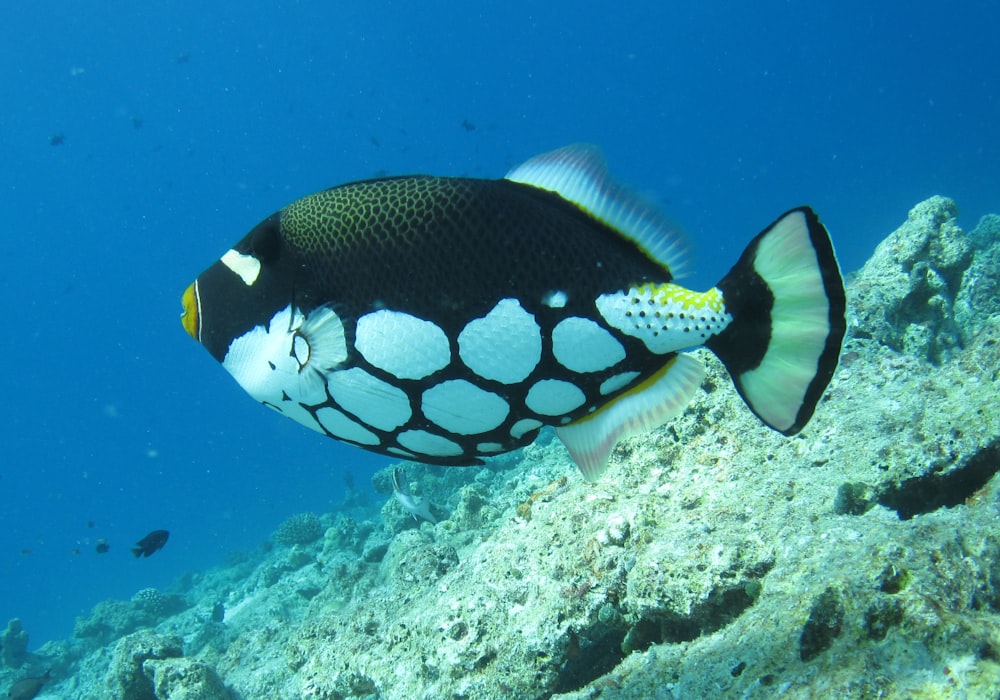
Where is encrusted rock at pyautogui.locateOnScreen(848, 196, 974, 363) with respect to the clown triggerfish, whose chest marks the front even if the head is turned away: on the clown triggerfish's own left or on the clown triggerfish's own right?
on the clown triggerfish's own right

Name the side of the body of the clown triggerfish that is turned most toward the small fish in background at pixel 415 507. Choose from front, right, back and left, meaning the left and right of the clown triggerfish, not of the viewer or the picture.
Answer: right

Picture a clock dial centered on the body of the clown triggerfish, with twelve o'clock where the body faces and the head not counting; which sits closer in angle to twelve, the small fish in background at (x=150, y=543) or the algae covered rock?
the small fish in background

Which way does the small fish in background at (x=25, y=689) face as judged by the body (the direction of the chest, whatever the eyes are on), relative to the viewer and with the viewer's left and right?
facing to the left of the viewer

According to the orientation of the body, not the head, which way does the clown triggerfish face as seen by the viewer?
to the viewer's left

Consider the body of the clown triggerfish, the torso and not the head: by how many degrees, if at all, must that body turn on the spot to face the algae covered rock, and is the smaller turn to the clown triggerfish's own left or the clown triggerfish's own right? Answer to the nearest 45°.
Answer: approximately 135° to the clown triggerfish's own right
